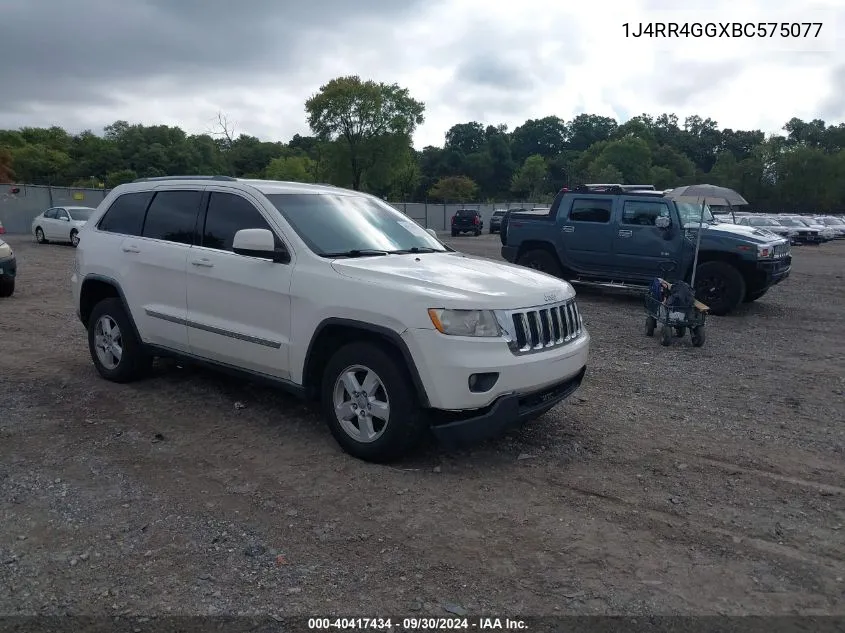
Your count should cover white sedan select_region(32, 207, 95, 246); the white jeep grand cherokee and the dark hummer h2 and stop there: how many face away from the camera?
0

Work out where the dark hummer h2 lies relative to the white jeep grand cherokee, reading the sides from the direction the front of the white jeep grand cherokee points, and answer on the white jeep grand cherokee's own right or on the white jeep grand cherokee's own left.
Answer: on the white jeep grand cherokee's own left

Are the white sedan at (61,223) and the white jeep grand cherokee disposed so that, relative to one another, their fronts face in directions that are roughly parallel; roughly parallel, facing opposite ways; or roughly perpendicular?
roughly parallel

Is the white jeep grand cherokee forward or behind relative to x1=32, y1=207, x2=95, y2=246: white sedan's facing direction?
forward

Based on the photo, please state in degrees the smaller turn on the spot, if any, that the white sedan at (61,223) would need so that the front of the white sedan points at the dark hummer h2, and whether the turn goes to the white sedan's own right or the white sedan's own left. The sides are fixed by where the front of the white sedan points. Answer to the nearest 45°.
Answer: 0° — it already faces it

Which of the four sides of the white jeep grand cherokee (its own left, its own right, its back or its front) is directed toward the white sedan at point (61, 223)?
back

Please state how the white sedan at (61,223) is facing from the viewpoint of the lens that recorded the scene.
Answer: facing the viewer and to the right of the viewer

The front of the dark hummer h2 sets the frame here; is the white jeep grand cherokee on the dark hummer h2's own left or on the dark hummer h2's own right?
on the dark hummer h2's own right

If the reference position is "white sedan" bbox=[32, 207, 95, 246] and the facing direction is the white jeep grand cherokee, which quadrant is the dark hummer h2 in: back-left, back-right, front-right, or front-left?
front-left

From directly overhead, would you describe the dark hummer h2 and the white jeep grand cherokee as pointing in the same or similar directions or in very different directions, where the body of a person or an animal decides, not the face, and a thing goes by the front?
same or similar directions
